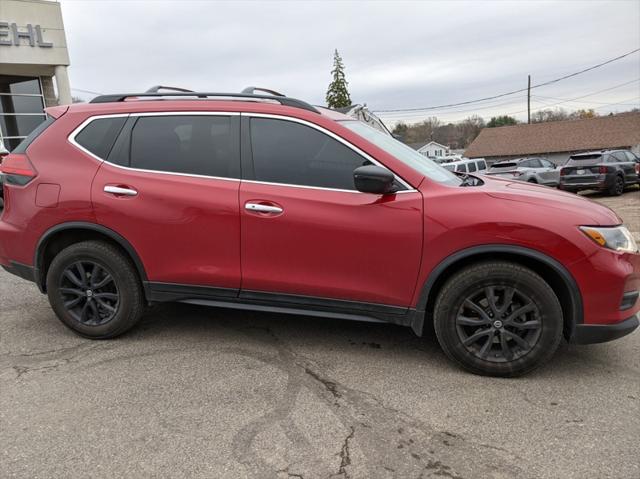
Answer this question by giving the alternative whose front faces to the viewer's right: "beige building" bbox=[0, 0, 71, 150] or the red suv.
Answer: the red suv

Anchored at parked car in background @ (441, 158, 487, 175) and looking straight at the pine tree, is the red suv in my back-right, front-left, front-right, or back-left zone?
back-left

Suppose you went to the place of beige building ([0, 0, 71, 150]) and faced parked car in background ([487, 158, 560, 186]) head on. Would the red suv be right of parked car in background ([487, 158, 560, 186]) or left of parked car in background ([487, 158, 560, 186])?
right

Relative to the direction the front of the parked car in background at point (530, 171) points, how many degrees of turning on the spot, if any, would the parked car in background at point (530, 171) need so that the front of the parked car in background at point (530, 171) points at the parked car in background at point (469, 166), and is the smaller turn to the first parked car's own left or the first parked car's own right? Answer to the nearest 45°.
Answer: approximately 135° to the first parked car's own left

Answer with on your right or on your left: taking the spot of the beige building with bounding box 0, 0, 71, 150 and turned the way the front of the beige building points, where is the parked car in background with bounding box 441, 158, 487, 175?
on your left

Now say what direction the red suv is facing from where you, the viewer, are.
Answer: facing to the right of the viewer

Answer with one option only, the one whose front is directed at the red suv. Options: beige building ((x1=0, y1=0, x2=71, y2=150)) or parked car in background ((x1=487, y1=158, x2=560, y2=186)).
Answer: the beige building

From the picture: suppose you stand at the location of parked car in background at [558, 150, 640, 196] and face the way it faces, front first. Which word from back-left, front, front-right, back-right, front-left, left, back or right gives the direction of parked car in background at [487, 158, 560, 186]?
left

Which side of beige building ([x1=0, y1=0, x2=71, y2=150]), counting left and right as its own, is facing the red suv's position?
front

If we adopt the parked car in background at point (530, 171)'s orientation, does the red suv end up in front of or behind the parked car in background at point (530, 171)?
behind

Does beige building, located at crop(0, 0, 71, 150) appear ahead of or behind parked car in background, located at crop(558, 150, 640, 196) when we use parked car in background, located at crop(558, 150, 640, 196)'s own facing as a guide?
behind

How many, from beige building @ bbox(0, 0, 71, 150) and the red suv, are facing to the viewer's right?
1

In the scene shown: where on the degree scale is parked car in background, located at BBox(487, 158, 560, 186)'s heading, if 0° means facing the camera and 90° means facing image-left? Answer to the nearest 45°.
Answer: approximately 225°

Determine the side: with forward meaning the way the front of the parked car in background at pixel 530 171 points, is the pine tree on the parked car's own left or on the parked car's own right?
on the parked car's own left

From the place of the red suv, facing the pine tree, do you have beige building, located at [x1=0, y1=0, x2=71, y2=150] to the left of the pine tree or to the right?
left
